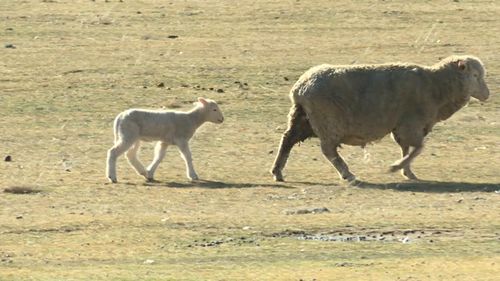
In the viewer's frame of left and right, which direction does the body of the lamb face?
facing to the right of the viewer

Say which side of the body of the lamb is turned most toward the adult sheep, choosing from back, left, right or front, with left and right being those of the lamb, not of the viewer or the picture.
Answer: front

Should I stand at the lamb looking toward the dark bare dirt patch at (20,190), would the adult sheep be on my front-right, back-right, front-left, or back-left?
back-left

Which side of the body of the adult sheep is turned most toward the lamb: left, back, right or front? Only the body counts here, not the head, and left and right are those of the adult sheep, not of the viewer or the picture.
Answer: back

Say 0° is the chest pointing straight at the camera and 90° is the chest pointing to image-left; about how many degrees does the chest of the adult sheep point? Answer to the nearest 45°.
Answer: approximately 270°

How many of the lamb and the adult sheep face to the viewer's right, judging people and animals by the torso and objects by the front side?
2

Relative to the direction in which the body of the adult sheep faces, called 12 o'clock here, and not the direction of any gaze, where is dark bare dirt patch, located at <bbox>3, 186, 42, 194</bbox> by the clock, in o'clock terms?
The dark bare dirt patch is roughly at 5 o'clock from the adult sheep.

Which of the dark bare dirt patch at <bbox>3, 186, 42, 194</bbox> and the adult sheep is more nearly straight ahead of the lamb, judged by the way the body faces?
the adult sheep
